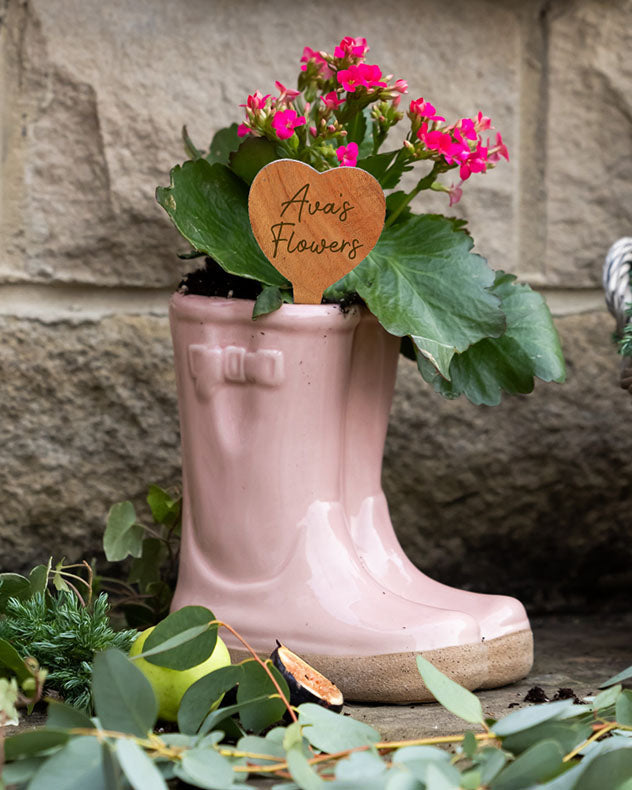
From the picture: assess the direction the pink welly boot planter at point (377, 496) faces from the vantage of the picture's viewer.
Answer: facing to the right of the viewer
